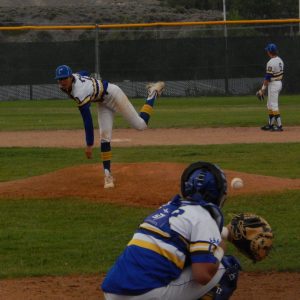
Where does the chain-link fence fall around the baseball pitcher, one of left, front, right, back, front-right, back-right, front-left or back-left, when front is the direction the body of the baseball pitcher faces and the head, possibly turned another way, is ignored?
back-right

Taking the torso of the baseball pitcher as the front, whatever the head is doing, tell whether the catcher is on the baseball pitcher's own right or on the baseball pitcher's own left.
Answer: on the baseball pitcher's own left

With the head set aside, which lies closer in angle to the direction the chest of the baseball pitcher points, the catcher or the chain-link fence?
the catcher

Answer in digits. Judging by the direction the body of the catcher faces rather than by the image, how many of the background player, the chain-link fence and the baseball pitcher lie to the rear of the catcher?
0

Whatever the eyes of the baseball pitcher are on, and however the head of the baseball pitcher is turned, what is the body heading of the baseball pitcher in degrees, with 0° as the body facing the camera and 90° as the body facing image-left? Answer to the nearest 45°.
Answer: approximately 45°

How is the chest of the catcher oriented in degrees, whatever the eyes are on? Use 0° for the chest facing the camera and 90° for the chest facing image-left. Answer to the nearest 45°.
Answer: approximately 225°

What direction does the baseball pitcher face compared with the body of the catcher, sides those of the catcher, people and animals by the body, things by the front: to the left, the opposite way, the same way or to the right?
the opposite way

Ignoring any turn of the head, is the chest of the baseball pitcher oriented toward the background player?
no

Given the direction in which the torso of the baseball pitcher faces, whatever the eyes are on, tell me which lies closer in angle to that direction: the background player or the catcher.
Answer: the catcher

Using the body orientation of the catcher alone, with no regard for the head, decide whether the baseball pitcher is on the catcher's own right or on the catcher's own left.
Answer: on the catcher's own left

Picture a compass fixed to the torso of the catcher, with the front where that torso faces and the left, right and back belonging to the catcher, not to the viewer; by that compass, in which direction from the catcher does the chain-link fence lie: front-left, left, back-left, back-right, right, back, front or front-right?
front-left
